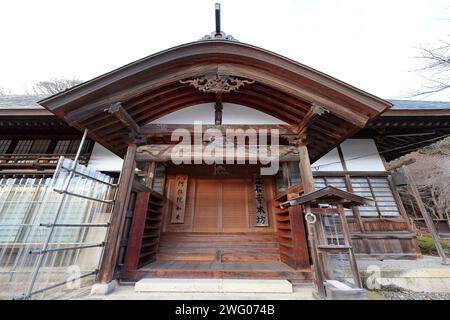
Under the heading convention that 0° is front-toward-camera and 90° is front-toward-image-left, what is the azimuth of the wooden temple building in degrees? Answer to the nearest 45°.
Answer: approximately 0°
